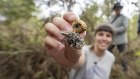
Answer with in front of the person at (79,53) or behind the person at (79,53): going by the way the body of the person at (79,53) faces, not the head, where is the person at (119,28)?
behind

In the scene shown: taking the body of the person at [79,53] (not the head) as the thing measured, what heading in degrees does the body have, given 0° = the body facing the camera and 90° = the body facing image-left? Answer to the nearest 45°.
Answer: approximately 0°
